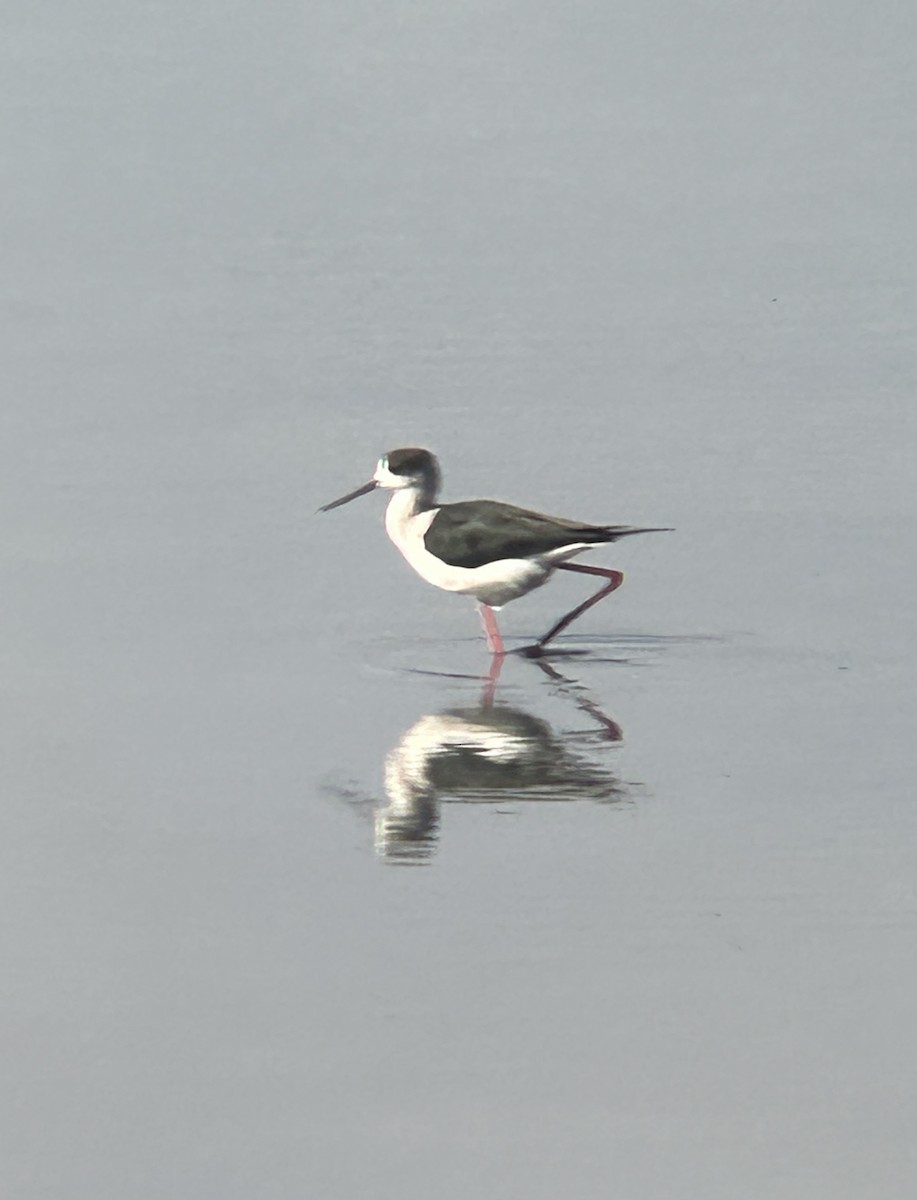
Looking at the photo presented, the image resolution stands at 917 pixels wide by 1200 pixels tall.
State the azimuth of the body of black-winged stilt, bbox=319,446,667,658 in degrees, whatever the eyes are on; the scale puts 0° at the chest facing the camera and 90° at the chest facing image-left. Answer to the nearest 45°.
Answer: approximately 90°
